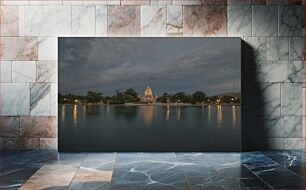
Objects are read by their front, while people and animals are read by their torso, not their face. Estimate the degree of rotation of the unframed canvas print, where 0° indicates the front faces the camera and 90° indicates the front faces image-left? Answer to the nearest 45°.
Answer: approximately 0°
